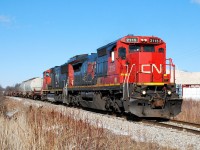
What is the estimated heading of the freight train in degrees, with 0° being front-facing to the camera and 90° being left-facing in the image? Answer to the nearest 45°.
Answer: approximately 315°

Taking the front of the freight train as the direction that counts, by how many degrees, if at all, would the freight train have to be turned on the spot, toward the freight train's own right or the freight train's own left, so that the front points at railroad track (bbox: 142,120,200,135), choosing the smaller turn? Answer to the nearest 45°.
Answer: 0° — it already faces it
